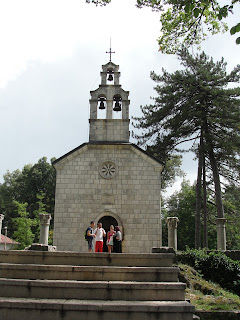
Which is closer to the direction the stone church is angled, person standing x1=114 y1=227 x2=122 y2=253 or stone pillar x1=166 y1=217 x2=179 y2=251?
the person standing

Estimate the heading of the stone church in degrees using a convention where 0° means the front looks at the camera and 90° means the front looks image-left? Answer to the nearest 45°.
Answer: approximately 0°

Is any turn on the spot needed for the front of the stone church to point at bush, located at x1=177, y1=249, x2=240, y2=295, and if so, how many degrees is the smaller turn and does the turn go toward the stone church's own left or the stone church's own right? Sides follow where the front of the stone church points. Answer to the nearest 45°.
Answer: approximately 45° to the stone church's own left

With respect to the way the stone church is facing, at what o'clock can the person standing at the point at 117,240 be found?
The person standing is roughly at 12 o'clock from the stone church.
